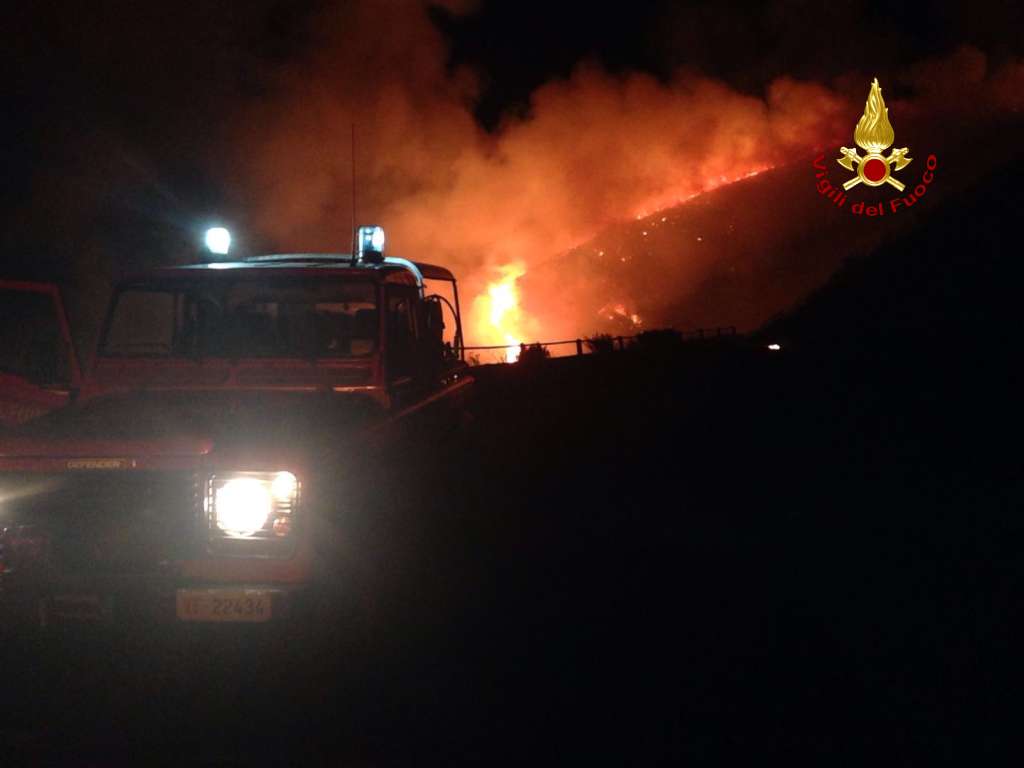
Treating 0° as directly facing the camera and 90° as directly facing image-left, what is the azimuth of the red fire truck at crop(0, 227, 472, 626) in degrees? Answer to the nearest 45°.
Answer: approximately 45°
